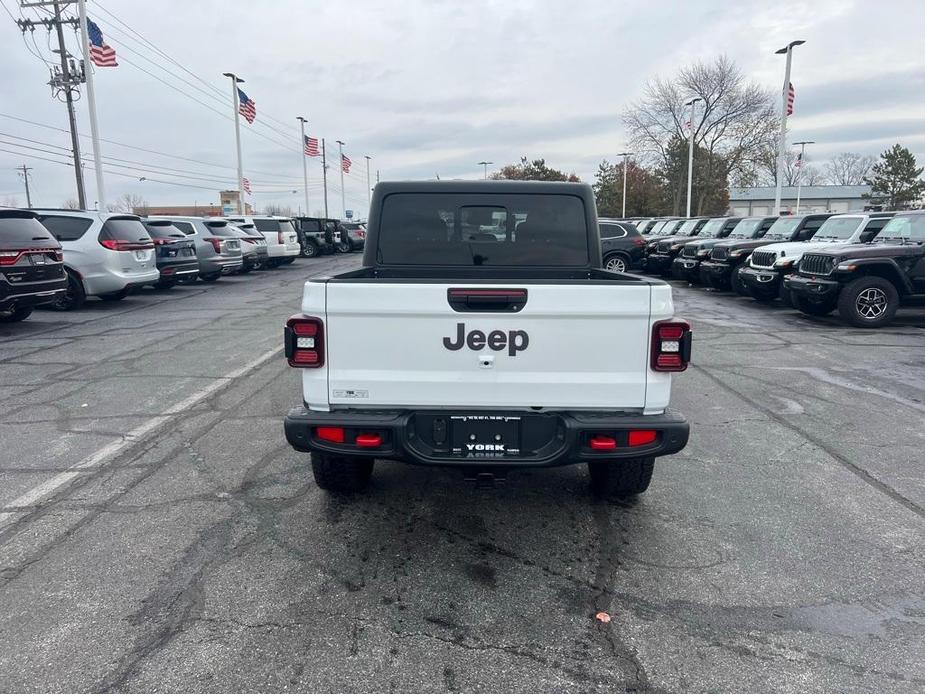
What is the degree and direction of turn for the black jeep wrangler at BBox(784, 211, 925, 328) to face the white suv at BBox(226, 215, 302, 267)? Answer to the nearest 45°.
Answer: approximately 45° to its right

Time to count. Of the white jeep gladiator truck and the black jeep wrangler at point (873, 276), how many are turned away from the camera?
1

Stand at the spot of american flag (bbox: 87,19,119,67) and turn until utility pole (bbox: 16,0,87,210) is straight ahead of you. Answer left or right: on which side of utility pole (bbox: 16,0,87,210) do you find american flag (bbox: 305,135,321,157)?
right

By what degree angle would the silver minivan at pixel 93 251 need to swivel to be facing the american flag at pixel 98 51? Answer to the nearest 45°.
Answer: approximately 45° to its right

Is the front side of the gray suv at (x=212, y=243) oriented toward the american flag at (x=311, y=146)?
no

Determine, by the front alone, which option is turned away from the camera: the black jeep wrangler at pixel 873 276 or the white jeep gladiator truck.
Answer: the white jeep gladiator truck

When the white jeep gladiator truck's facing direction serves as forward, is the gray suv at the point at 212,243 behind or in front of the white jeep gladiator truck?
in front

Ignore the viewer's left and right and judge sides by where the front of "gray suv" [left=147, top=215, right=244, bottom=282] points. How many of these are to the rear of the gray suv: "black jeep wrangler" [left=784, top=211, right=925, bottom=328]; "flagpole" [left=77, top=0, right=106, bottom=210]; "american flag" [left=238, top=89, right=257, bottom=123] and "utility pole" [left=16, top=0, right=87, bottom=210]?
1

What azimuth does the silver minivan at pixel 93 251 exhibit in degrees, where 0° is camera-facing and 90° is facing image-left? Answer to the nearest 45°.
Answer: approximately 135°

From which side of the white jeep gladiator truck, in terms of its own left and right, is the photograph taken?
back

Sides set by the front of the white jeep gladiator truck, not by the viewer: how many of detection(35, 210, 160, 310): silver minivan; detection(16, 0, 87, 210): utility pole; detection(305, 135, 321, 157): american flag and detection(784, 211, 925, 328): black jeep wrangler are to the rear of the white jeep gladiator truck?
0

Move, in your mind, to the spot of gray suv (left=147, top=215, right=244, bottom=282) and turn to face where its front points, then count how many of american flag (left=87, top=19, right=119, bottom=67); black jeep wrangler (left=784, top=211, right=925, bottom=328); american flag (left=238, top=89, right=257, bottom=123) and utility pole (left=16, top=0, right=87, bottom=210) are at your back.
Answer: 1

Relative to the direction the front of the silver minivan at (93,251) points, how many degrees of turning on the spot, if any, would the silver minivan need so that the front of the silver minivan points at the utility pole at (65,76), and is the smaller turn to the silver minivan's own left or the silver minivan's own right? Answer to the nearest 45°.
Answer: approximately 45° to the silver minivan's own right

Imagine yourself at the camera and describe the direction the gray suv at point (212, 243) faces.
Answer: facing away from the viewer and to the left of the viewer

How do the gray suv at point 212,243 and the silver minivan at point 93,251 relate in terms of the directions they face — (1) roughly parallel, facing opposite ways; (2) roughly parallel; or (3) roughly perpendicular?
roughly parallel

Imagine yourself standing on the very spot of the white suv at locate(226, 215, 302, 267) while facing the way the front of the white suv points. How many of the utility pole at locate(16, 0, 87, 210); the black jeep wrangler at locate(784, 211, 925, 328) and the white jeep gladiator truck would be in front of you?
1
